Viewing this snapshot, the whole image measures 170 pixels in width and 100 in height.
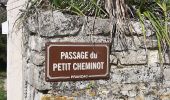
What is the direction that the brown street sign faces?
toward the camera

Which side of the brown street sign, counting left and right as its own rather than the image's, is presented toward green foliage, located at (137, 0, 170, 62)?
left
